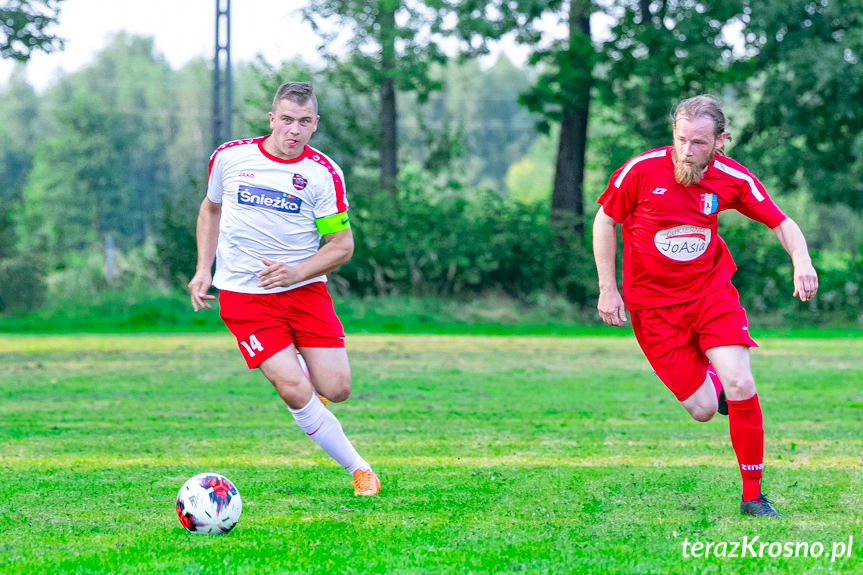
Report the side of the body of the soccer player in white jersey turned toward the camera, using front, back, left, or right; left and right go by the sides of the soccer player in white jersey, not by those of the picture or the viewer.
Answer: front

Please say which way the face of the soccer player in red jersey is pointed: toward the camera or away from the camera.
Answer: toward the camera

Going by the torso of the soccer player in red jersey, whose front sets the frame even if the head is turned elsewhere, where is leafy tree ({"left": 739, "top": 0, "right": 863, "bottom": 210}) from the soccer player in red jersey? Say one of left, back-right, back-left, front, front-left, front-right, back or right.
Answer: back

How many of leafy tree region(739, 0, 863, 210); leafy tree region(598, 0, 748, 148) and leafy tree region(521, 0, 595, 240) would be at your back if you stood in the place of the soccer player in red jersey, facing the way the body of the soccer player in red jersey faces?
3

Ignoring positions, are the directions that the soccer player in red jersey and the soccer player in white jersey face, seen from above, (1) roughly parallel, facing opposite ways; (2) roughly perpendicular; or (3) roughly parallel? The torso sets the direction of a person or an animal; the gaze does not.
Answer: roughly parallel

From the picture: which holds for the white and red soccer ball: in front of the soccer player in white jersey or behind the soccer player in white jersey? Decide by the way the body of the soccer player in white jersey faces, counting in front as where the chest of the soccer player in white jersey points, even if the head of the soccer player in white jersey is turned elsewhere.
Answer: in front

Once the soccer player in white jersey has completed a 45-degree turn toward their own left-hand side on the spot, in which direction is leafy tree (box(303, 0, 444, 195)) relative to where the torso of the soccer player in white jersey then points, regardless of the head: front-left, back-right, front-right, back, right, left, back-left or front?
back-left

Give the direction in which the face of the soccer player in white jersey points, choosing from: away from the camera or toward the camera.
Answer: toward the camera

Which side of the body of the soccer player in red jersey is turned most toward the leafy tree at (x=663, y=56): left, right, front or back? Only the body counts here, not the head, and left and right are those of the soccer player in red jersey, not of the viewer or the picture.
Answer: back

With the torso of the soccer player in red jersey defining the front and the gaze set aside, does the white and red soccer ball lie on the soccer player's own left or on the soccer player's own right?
on the soccer player's own right

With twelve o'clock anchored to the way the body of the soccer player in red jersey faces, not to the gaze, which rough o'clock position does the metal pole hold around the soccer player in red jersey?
The metal pole is roughly at 5 o'clock from the soccer player in red jersey.

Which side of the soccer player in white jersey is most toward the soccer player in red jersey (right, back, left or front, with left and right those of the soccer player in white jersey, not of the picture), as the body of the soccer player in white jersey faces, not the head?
left

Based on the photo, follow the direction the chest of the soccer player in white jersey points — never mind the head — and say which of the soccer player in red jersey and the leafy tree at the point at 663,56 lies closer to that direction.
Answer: the soccer player in red jersey

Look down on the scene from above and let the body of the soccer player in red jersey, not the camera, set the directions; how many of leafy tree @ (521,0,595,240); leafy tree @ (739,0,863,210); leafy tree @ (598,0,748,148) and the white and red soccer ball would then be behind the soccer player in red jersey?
3

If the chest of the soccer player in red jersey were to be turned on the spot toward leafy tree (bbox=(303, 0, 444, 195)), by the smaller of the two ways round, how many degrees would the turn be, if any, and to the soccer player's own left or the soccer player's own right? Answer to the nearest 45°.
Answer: approximately 180°
